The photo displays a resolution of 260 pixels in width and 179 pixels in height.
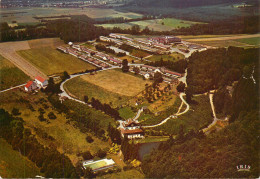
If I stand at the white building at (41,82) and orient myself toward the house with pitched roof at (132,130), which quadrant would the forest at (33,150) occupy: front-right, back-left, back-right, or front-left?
front-right

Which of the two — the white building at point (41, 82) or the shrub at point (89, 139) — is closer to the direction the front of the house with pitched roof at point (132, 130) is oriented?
the shrub

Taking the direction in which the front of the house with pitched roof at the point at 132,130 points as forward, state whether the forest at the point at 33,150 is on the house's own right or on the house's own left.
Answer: on the house's own right

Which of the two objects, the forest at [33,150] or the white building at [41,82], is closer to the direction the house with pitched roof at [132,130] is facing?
the forest

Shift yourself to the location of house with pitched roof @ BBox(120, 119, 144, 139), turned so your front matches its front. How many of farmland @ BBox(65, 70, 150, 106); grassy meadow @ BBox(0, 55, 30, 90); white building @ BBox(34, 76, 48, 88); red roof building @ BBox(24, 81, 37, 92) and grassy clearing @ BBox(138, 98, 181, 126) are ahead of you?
0

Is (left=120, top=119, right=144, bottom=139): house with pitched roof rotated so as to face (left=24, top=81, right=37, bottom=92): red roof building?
no

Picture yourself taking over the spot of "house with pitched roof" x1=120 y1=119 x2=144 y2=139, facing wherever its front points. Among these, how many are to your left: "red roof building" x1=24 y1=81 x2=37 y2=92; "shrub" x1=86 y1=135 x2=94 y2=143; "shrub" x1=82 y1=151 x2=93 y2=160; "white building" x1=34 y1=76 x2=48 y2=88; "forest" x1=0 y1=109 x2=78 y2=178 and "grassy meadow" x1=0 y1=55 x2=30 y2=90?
0

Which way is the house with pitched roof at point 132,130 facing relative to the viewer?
toward the camera

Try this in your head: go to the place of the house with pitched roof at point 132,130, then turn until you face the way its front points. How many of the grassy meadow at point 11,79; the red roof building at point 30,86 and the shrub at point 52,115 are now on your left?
0

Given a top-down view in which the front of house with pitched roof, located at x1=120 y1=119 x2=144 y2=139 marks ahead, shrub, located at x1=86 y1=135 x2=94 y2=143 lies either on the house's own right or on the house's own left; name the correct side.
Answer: on the house's own right

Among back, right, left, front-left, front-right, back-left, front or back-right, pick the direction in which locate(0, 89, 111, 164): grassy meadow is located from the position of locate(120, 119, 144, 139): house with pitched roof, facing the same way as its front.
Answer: right

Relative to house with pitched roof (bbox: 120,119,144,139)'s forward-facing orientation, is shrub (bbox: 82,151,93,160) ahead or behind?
ahead

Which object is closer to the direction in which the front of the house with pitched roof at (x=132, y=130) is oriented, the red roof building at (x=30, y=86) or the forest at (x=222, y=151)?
the forest

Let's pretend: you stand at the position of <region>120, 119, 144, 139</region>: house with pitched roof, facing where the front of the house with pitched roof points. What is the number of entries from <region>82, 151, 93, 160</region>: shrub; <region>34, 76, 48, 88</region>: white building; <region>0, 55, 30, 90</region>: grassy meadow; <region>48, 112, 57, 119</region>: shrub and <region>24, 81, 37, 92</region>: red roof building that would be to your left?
0

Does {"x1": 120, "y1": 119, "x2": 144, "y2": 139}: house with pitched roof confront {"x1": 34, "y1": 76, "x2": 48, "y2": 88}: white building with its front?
no
